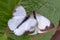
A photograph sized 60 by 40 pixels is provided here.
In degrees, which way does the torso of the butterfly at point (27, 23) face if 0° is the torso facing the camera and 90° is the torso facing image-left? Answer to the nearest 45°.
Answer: approximately 225°
